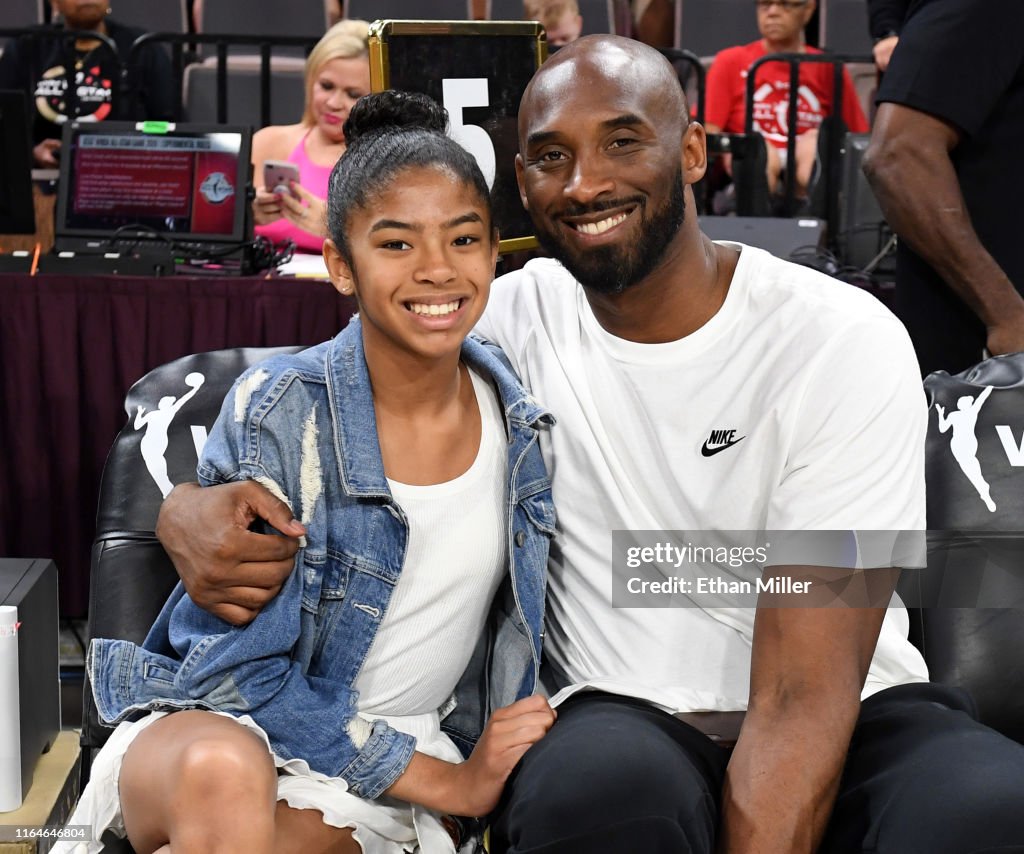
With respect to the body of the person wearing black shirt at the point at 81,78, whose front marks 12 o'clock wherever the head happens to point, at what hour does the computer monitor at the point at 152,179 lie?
The computer monitor is roughly at 12 o'clock from the person wearing black shirt.

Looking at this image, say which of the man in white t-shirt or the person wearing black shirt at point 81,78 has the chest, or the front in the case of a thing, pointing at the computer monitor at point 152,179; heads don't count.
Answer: the person wearing black shirt

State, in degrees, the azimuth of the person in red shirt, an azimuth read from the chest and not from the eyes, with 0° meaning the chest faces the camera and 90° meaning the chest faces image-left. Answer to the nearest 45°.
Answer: approximately 0°

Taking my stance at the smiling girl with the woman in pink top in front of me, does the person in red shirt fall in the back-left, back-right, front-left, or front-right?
front-right

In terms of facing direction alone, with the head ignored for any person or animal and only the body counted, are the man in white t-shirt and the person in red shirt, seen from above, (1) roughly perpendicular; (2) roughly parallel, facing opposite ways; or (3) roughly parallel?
roughly parallel

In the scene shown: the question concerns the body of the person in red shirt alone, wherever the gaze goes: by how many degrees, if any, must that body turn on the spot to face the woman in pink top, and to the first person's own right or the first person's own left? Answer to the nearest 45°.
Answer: approximately 45° to the first person's own right

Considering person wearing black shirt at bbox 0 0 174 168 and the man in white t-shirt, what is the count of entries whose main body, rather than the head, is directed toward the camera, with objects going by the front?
2

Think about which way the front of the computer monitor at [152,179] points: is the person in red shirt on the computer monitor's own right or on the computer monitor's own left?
on the computer monitor's own left

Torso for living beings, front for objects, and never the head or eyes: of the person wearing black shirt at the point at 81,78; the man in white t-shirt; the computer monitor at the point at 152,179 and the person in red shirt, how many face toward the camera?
4

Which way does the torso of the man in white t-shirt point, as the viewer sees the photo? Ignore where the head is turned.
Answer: toward the camera

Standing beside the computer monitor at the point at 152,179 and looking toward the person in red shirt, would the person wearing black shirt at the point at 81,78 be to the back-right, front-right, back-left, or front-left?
front-left

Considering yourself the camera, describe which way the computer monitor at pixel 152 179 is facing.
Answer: facing the viewer
